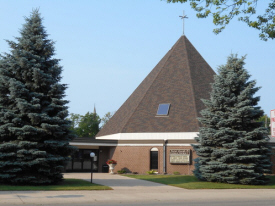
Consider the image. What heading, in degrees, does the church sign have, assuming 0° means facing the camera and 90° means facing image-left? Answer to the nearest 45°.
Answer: approximately 0°

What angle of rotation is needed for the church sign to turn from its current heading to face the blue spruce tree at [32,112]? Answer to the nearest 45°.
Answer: approximately 45° to its right

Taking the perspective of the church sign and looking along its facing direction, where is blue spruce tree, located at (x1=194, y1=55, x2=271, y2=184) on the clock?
The blue spruce tree is roughly at 11 o'clock from the church sign.
